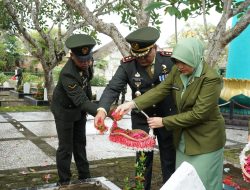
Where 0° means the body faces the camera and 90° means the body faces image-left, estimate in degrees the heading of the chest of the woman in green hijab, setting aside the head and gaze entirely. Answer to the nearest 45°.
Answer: approximately 45°

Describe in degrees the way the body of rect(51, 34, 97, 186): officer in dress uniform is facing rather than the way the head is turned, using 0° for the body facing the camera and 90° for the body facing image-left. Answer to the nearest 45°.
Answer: approximately 315°

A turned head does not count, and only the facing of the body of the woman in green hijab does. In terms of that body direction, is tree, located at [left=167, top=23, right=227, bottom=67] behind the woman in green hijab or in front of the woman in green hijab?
behind

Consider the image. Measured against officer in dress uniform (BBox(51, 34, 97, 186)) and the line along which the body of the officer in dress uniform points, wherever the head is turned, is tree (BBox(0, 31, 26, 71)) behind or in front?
behind

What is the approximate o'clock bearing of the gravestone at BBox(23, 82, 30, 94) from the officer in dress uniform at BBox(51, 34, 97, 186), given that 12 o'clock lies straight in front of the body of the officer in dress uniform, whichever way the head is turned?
The gravestone is roughly at 7 o'clock from the officer in dress uniform.

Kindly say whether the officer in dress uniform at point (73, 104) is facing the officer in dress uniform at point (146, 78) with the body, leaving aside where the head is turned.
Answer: yes

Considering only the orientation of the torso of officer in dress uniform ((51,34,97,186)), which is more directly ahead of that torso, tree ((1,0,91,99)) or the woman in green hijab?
the woman in green hijab

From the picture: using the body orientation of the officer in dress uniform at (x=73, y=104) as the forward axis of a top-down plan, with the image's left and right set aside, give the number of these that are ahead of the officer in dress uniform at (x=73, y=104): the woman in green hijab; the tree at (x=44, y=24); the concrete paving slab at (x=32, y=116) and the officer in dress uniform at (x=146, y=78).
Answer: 2

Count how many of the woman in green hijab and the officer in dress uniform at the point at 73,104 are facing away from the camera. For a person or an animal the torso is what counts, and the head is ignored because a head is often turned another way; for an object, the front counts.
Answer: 0
